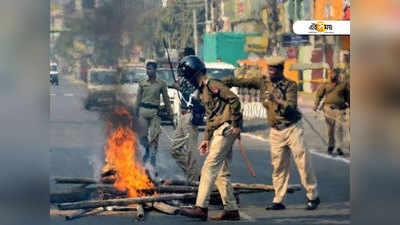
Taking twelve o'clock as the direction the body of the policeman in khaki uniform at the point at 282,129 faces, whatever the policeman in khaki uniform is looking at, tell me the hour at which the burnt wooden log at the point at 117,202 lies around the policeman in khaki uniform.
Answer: The burnt wooden log is roughly at 1 o'clock from the policeman in khaki uniform.

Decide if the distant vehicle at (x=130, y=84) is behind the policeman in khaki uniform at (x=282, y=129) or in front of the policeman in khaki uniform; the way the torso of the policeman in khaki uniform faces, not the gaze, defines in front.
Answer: behind

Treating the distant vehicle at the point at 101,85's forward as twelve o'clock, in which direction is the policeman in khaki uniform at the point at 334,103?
The policeman in khaki uniform is roughly at 11 o'clock from the distant vehicle.

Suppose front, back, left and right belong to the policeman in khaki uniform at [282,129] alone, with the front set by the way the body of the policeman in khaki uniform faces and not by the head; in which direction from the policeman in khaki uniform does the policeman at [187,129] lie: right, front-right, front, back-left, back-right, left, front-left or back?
front-right
